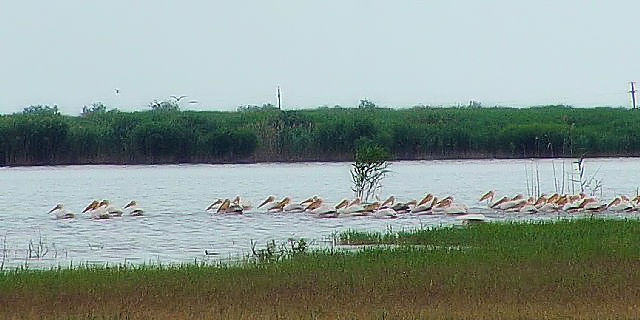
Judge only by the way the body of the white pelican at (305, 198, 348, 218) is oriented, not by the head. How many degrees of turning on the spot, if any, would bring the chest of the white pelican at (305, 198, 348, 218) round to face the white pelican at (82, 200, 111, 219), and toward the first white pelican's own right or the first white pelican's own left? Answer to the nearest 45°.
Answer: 0° — it already faces it

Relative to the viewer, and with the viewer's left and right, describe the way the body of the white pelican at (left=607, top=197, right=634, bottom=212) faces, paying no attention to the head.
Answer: facing to the left of the viewer

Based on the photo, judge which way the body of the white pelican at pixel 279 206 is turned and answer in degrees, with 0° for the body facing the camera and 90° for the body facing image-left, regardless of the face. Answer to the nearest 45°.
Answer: approximately 90°

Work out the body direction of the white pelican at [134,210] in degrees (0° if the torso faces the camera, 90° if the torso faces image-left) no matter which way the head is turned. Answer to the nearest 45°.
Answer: approximately 90°

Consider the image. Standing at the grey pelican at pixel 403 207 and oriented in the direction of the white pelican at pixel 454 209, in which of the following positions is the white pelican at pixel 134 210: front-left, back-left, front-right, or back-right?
back-right

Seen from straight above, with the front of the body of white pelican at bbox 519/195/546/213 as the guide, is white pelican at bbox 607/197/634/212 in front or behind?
behind

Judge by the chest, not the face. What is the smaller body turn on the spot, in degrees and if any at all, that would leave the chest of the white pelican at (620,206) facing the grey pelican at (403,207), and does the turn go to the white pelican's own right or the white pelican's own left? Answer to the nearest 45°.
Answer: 0° — it already faces it

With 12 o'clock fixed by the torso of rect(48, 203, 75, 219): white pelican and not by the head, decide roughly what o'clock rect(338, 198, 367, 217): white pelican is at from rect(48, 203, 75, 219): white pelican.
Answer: rect(338, 198, 367, 217): white pelican is roughly at 7 o'clock from rect(48, 203, 75, 219): white pelican.

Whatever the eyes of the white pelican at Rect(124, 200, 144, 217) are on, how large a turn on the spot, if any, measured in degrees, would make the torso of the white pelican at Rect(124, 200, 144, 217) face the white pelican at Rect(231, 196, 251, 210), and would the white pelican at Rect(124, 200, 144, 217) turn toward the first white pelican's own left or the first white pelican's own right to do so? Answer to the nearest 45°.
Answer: approximately 180°
